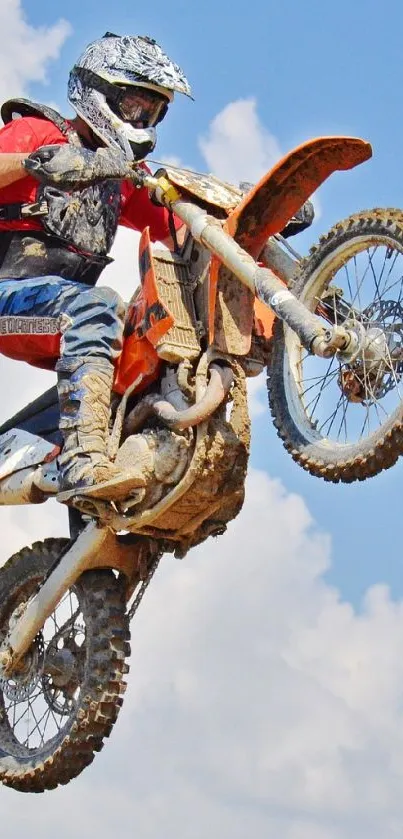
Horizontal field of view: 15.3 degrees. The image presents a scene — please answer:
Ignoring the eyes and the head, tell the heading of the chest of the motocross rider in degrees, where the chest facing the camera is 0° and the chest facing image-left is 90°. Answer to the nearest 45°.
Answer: approximately 315°
